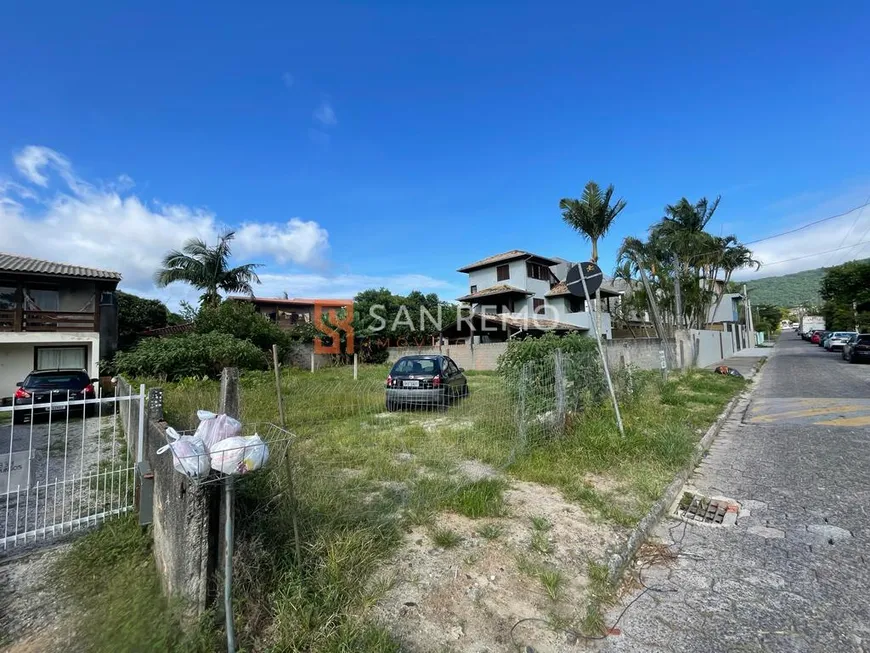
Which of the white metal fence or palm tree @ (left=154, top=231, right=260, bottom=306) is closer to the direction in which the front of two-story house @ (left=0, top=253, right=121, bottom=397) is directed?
the white metal fence

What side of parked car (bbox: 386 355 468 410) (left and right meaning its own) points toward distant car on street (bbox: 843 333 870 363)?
right

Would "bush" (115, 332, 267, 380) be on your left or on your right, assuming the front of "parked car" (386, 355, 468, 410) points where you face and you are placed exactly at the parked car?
on your left

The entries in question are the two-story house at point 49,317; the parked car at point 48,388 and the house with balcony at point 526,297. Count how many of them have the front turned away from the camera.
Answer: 1

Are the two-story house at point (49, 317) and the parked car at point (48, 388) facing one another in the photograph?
yes

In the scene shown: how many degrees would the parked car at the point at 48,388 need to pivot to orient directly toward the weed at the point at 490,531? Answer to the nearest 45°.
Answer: approximately 180°

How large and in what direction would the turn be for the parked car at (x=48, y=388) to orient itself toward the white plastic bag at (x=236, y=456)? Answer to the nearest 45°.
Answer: approximately 180°

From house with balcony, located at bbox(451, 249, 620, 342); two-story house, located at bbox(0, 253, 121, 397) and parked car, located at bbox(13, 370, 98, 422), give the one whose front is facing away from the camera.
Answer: the parked car

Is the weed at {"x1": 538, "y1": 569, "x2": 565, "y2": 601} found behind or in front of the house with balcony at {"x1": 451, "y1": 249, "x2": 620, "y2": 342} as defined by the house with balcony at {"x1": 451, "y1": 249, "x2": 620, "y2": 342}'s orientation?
in front

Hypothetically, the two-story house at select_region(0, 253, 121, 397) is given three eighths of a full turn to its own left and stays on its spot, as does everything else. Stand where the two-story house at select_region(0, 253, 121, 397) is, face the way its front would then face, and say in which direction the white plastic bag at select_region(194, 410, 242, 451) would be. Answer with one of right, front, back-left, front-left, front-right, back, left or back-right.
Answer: back-right

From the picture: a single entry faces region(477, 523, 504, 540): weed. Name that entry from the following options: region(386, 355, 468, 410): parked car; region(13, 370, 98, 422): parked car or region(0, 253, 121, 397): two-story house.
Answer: the two-story house

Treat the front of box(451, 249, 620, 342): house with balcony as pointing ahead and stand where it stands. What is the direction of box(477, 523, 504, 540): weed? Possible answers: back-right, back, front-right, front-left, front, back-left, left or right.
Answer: front-right

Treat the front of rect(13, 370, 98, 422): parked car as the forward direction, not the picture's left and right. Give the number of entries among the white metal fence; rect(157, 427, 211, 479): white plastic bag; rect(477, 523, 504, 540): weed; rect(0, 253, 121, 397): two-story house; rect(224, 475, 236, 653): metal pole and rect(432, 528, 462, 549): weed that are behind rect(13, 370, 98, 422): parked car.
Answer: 5

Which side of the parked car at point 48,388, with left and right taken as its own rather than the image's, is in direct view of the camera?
back

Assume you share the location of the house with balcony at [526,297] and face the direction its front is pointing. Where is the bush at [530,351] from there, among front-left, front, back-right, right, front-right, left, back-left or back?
front-right

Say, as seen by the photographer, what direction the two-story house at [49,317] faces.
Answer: facing the viewer
